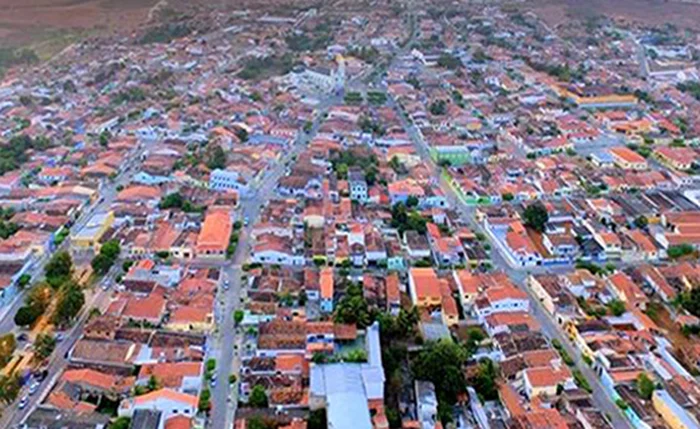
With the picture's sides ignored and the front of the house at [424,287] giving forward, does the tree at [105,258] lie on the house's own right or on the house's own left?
on the house's own right

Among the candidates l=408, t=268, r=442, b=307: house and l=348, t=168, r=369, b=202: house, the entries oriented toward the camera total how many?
2

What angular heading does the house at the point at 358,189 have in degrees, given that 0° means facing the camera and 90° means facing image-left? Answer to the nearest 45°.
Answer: approximately 0°

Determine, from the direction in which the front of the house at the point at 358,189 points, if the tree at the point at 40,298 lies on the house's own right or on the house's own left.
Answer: on the house's own right

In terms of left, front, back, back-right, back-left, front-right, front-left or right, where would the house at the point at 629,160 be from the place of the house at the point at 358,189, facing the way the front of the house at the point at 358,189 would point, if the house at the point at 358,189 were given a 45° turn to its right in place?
back-left

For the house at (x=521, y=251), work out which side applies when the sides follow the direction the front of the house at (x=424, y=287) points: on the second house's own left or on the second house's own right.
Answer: on the second house's own left

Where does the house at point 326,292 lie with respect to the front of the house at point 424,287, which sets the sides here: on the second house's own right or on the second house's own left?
on the second house's own right

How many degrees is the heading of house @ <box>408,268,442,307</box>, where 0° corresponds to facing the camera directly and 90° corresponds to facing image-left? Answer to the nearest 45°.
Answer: approximately 0°
